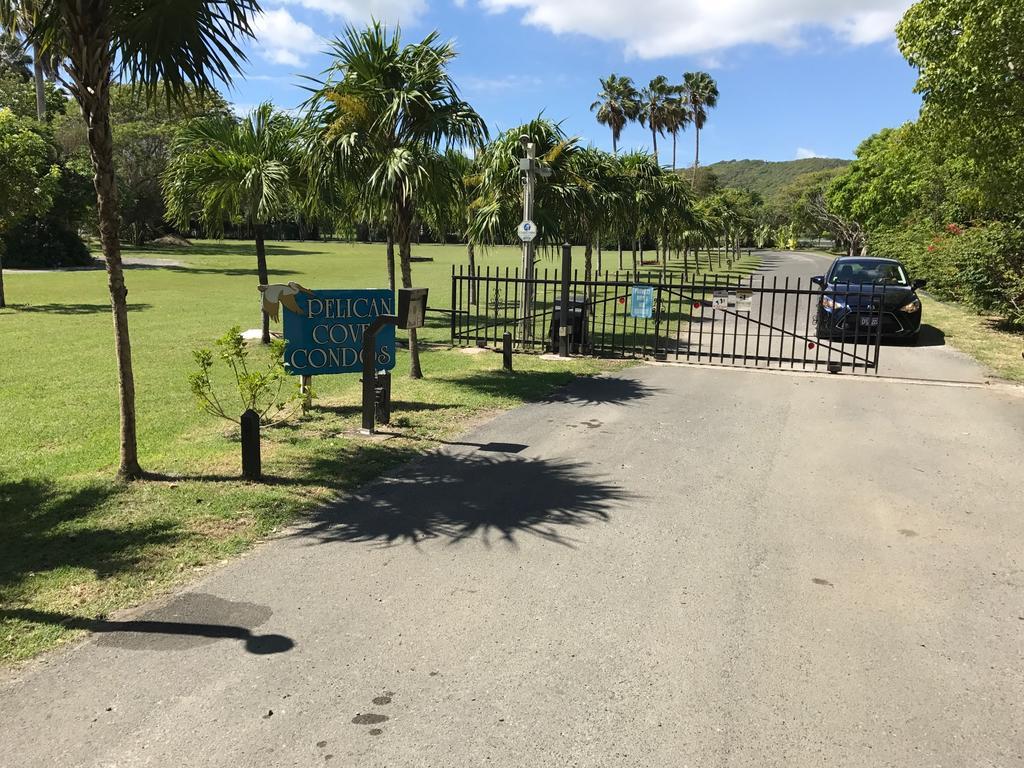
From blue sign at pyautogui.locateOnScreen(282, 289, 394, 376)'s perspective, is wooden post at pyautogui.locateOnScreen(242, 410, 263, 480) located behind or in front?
in front

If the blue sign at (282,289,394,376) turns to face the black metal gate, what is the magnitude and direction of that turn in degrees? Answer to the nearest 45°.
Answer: approximately 135° to its left

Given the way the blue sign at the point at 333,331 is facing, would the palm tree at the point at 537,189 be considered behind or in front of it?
behind

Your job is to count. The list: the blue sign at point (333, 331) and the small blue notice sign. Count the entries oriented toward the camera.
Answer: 2

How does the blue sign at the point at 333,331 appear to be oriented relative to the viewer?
toward the camera

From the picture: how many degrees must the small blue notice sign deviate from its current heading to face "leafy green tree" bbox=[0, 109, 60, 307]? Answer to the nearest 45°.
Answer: approximately 90° to its right

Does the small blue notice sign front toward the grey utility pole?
no

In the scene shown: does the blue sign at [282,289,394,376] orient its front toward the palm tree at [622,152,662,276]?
no

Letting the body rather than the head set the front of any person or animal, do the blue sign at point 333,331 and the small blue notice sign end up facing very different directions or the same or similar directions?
same or similar directions

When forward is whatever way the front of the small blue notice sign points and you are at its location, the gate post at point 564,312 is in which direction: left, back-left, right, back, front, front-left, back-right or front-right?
right

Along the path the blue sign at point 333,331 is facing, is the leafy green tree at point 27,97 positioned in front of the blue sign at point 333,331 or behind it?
behind

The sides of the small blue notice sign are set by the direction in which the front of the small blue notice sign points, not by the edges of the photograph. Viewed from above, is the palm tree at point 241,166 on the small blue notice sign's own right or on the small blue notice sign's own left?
on the small blue notice sign's own right

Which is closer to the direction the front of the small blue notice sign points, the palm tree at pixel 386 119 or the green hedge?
the palm tree

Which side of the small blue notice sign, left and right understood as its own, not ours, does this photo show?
front
